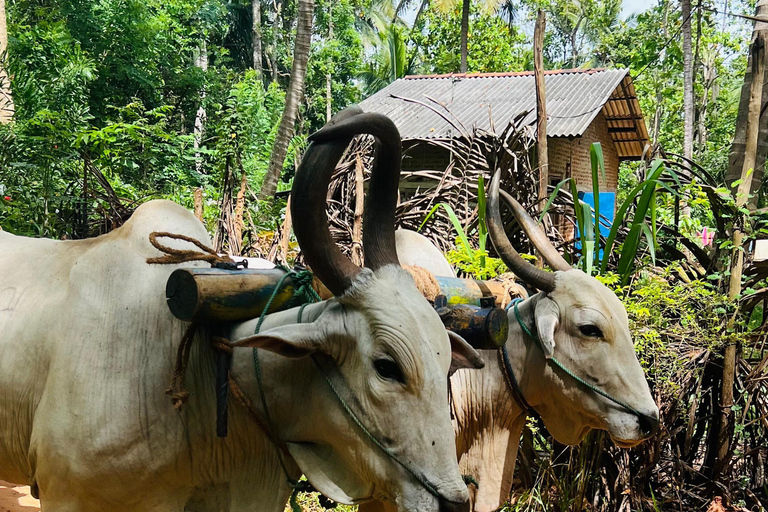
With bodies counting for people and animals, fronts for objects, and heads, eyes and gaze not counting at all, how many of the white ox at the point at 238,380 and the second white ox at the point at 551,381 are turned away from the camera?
0

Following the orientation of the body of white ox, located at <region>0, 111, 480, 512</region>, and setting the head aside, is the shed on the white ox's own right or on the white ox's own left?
on the white ox's own left

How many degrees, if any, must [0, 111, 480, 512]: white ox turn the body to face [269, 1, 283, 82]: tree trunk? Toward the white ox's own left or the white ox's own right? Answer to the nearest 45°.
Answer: approximately 135° to the white ox's own left

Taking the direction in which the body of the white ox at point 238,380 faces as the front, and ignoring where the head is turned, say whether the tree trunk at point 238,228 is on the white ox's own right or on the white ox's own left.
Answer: on the white ox's own left

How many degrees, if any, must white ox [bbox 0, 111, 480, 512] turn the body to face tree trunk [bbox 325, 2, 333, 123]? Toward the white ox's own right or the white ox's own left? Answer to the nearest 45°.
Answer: approximately 135° to the white ox's own left

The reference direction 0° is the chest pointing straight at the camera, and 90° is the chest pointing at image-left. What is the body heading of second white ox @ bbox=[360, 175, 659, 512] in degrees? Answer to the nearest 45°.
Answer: approximately 270°

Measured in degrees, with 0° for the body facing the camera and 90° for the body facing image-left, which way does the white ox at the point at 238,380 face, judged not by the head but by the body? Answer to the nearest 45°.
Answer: approximately 315°

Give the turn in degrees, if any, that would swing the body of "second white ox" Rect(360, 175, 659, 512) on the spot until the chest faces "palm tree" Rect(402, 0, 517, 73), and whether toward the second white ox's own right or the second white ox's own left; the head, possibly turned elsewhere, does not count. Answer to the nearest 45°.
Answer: approximately 90° to the second white ox's own left

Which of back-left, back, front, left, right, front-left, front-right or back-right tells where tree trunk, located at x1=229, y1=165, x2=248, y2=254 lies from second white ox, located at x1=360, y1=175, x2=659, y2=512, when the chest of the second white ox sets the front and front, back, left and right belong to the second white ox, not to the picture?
back-left

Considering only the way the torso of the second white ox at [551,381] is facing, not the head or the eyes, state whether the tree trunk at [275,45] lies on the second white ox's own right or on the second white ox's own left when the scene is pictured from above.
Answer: on the second white ox's own left

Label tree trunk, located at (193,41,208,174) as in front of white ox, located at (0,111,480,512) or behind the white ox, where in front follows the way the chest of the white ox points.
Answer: behind

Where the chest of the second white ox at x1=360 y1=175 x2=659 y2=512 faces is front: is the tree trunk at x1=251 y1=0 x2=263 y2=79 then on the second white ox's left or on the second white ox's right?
on the second white ox's left

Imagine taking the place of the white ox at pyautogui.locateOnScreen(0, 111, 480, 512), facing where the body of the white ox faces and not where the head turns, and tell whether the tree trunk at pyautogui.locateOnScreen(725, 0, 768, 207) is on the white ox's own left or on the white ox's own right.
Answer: on the white ox's own left
